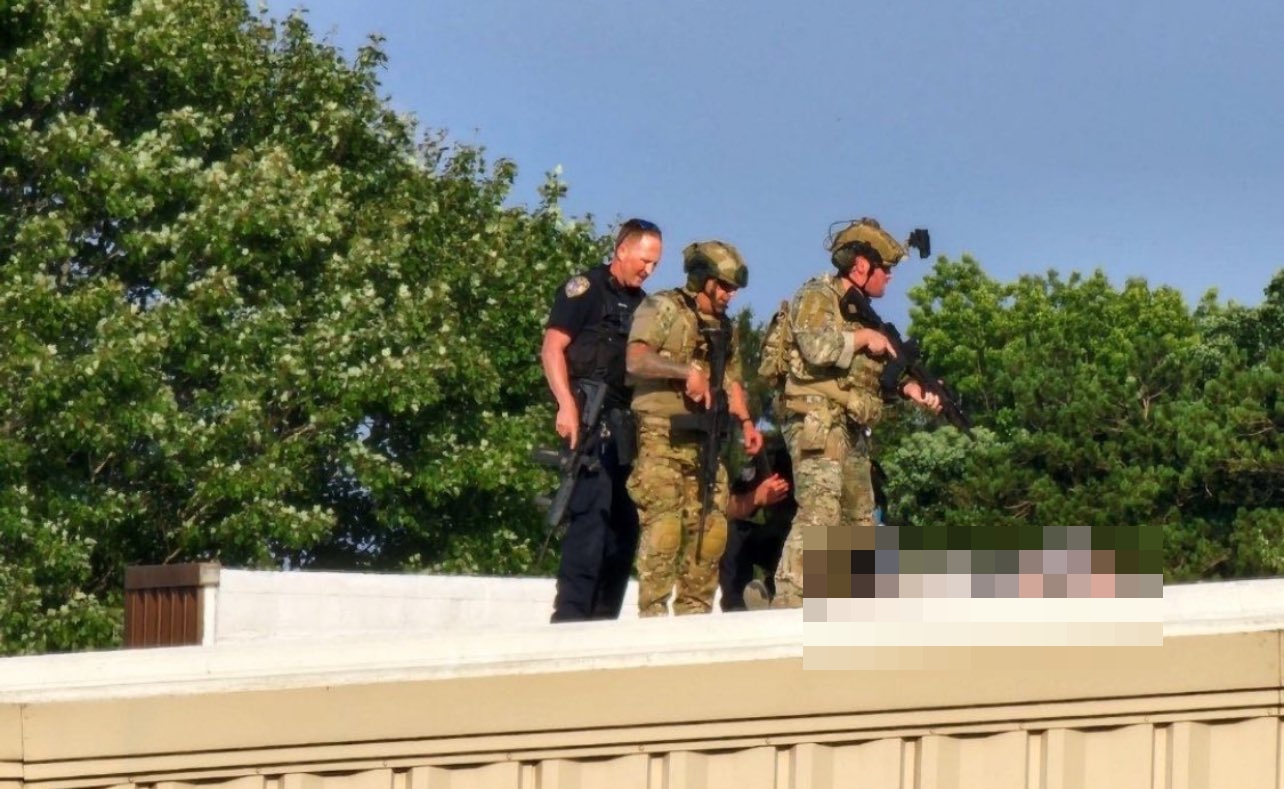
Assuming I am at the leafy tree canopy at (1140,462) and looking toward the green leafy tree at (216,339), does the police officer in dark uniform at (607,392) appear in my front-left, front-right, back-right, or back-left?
front-left

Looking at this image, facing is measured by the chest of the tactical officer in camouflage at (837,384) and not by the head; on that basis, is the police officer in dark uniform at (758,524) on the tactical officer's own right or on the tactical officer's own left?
on the tactical officer's own left

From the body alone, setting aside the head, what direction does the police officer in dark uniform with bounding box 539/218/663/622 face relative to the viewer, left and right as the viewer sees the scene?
facing the viewer and to the right of the viewer

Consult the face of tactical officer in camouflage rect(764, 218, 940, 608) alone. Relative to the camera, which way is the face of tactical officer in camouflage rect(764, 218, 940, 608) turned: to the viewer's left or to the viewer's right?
to the viewer's right

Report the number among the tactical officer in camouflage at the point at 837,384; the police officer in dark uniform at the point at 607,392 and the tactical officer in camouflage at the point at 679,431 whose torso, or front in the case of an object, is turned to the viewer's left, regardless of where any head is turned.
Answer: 0

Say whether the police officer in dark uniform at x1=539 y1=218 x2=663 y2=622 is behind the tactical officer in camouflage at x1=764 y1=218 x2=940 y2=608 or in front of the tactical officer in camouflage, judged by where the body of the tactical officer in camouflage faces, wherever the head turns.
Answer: behind

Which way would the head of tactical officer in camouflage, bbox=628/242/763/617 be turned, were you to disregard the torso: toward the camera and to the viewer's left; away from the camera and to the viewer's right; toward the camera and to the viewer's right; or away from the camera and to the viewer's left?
toward the camera and to the viewer's right

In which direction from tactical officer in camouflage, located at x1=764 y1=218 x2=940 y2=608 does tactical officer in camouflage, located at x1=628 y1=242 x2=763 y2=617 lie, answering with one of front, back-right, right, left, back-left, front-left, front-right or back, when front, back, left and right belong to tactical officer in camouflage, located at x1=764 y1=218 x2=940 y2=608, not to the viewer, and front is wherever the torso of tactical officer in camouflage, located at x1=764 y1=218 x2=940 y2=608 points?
back

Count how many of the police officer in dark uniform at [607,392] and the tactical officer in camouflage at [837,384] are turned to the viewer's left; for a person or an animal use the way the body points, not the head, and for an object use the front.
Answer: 0

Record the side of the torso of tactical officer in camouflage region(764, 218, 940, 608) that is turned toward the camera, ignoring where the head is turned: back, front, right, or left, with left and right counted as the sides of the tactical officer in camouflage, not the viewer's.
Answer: right

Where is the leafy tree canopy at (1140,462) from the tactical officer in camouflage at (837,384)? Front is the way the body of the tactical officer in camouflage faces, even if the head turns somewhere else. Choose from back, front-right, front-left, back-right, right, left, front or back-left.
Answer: left

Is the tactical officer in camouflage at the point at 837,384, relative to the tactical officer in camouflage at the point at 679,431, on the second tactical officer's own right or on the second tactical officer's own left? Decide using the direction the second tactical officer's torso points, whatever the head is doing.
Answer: on the second tactical officer's own left
